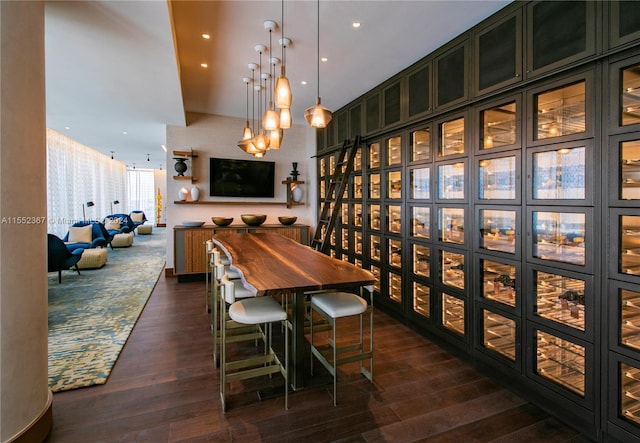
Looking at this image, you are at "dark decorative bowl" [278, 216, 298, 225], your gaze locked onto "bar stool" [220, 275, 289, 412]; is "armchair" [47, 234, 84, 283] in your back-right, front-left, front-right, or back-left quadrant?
front-right

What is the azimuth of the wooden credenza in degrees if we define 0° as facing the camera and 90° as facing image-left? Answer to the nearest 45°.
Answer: approximately 0°

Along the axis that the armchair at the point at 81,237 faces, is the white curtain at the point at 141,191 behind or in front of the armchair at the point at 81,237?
behind

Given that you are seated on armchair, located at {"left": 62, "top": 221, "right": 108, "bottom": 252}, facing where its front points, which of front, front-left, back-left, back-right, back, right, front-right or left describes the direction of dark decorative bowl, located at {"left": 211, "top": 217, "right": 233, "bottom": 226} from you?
left

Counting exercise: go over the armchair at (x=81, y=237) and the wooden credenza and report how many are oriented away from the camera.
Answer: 0

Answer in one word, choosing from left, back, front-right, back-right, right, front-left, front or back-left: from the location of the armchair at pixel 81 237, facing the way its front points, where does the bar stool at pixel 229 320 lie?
front-left

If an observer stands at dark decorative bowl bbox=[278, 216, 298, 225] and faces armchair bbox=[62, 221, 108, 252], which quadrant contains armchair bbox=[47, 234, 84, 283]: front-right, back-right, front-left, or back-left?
front-left

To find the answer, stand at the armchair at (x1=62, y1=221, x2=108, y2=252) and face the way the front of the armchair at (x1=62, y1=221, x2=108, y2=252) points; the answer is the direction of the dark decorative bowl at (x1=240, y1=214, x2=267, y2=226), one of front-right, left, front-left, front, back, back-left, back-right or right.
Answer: left

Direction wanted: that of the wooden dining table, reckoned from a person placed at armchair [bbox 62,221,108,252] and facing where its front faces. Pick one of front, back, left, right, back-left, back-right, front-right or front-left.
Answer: front-left

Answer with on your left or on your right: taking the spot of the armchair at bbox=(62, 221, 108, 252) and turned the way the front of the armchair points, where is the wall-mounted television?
on your left
